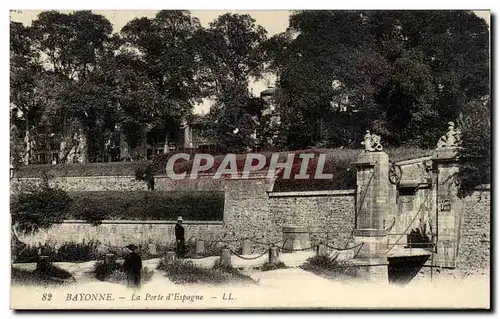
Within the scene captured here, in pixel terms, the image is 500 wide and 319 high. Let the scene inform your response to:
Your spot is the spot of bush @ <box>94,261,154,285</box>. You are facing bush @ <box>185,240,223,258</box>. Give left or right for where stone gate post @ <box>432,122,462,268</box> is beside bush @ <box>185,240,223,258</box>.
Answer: right
